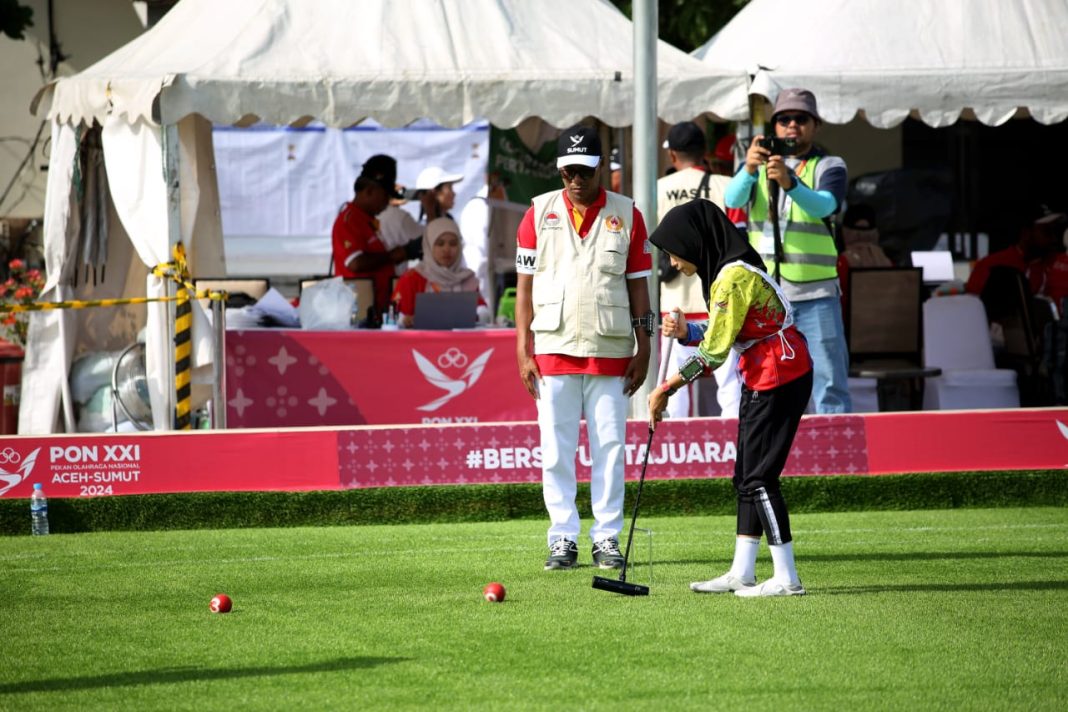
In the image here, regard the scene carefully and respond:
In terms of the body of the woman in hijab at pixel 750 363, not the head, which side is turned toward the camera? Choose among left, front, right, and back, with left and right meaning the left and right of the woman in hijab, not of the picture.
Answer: left

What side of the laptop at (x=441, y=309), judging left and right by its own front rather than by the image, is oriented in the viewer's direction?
back

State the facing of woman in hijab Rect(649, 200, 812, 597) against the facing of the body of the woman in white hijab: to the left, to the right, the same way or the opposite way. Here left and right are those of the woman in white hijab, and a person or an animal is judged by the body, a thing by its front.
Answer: to the right

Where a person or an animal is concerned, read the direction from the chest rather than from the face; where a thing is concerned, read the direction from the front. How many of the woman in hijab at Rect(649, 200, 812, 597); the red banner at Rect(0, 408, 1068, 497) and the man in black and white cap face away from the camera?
0

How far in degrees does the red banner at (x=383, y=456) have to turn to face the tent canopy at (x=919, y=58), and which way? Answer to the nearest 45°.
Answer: approximately 135° to its left

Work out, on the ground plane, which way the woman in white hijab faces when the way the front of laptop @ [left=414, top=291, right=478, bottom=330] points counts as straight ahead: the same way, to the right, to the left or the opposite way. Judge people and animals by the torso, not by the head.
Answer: the opposite way

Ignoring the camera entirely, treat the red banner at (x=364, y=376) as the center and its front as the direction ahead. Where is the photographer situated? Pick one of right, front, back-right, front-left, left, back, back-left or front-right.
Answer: front-left

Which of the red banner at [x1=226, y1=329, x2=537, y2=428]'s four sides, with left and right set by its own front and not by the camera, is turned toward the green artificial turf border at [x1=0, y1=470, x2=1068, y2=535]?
front

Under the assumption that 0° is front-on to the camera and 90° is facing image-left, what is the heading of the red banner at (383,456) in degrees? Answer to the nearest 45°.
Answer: approximately 0°

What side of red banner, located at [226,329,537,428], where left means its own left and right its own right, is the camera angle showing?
front

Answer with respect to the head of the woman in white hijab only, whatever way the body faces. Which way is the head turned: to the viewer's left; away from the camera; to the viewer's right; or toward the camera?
toward the camera

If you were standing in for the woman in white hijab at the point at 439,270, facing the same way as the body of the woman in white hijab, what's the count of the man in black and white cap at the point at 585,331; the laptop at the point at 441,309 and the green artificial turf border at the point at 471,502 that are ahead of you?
3

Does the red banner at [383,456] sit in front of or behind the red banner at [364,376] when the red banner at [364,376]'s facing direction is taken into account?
in front

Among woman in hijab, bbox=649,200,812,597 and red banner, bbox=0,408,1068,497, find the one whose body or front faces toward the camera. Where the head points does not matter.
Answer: the red banner

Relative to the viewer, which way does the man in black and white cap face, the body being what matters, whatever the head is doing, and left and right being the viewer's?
facing the viewer

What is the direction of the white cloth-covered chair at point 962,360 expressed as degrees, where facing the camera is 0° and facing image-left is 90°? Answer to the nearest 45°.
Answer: approximately 315°

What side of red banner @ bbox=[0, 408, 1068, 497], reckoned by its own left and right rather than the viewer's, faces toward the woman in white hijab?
back

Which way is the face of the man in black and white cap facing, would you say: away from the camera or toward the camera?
toward the camera

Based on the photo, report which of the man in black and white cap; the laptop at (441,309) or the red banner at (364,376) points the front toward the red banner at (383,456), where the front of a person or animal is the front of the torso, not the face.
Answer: the red banner at (364,376)
